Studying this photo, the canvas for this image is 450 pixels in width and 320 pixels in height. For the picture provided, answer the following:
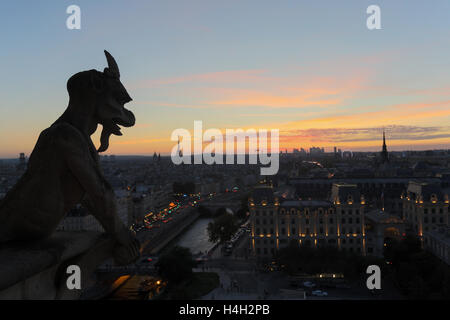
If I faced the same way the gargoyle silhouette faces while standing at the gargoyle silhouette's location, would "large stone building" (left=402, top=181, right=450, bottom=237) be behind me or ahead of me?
ahead

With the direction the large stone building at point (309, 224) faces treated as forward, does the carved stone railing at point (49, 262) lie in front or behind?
in front

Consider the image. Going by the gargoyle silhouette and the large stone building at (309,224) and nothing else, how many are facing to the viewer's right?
1

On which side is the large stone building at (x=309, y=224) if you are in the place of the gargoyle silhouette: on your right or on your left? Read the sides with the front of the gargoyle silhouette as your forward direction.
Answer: on your left

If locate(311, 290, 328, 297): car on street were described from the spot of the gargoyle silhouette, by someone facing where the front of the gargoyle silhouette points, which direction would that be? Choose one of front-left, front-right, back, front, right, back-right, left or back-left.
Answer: front-left

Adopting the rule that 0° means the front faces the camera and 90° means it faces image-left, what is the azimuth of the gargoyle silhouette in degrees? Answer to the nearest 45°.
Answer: approximately 270°

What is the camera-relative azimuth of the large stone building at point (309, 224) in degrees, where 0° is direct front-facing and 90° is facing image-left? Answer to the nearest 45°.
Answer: approximately 0°

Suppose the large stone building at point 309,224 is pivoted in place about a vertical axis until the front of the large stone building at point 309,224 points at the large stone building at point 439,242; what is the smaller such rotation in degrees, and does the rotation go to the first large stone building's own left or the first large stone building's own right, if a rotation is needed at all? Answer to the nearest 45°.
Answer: approximately 90° to the first large stone building's own left

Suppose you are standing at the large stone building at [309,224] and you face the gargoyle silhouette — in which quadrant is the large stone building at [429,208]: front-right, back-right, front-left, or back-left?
back-left

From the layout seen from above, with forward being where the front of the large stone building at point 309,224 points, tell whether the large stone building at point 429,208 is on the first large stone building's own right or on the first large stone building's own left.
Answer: on the first large stone building's own left
